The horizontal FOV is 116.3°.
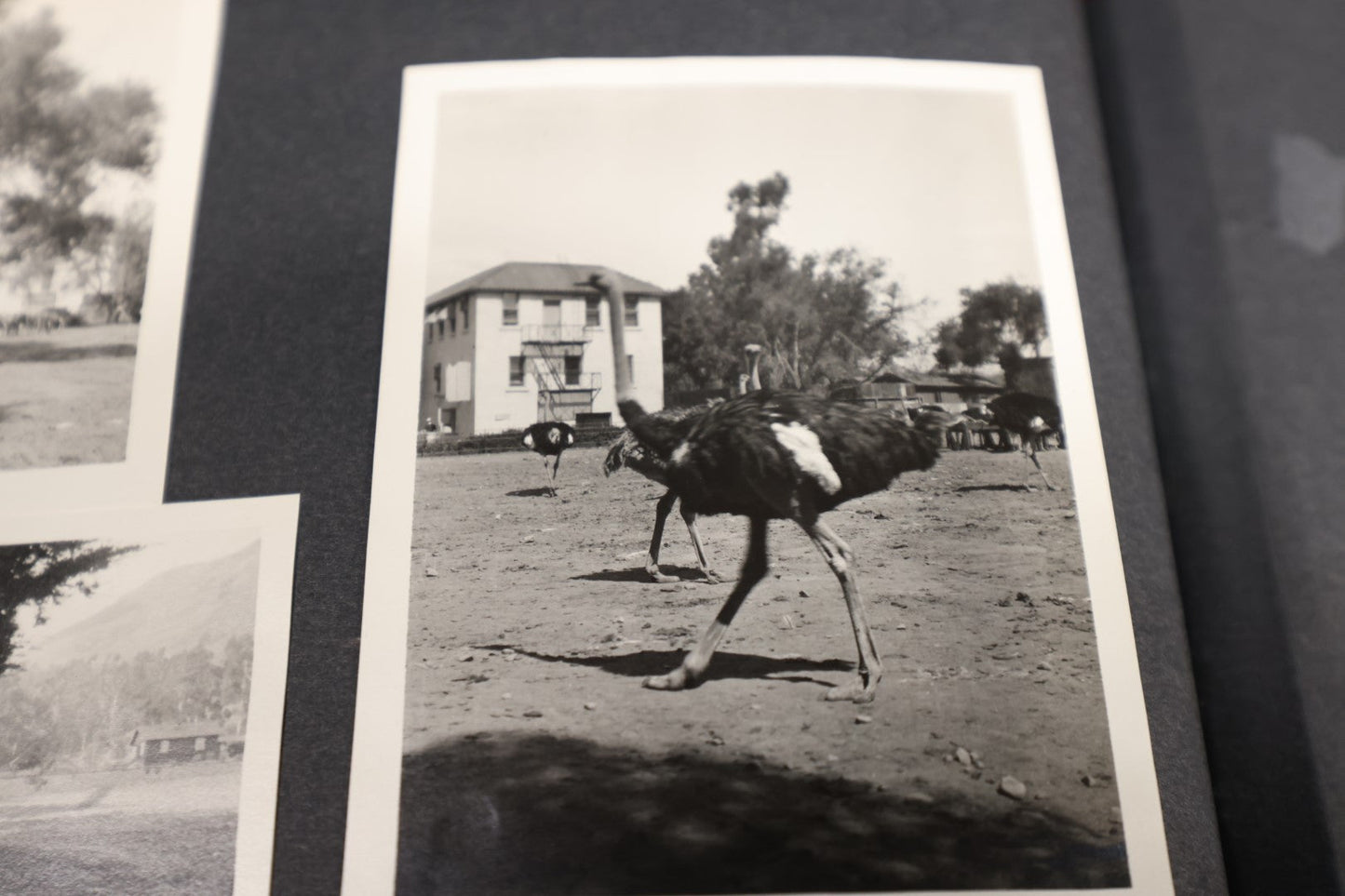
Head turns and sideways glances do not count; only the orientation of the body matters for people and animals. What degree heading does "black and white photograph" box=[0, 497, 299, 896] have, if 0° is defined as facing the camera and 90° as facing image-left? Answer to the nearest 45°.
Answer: approximately 0°

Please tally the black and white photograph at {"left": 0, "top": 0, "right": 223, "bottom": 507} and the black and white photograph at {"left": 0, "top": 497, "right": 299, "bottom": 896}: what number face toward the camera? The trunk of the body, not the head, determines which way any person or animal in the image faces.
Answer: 2
